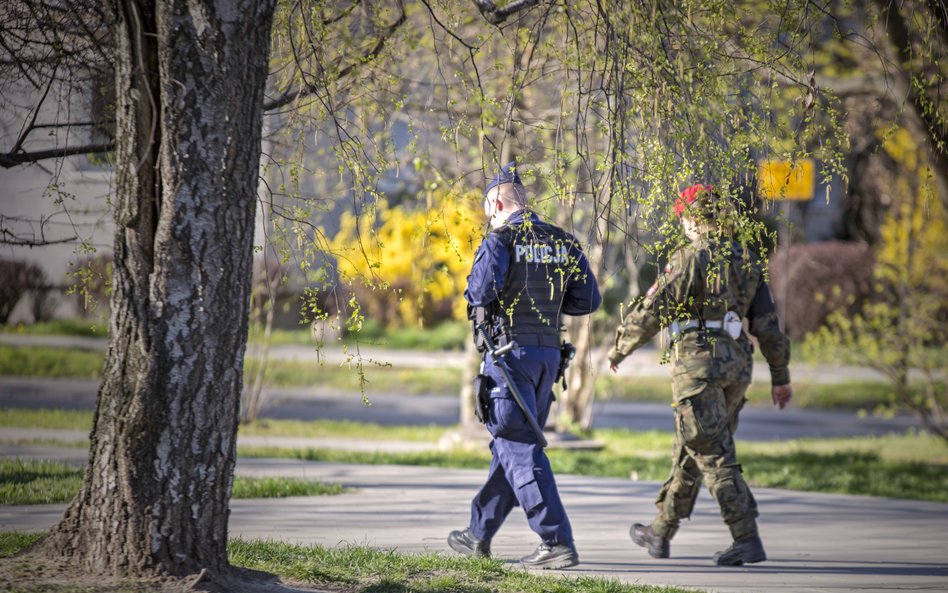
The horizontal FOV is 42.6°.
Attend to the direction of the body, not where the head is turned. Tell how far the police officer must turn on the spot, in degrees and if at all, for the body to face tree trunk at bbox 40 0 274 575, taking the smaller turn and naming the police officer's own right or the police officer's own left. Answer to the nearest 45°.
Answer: approximately 90° to the police officer's own left

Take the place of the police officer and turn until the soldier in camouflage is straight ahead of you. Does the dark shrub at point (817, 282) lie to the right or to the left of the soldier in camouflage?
left

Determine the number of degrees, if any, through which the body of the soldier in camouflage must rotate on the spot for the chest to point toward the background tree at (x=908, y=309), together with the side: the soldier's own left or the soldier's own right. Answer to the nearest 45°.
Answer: approximately 45° to the soldier's own right

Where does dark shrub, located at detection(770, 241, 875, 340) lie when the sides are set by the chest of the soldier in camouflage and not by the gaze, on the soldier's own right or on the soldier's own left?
on the soldier's own right

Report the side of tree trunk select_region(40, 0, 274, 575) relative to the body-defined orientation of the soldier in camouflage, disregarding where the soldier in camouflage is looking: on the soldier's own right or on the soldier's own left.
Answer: on the soldier's own left

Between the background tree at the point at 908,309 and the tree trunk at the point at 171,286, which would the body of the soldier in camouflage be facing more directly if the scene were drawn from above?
the background tree

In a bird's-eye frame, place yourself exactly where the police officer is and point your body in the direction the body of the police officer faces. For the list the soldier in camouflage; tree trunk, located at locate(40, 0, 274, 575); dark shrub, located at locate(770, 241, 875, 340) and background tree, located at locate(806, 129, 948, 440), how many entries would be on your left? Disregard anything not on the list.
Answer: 1

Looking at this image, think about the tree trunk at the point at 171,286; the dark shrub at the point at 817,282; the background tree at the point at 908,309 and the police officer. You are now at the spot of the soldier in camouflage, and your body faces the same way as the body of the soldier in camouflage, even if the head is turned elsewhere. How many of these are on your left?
2

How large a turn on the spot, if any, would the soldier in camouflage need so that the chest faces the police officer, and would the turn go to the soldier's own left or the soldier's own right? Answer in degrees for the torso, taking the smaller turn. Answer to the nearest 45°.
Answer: approximately 90° to the soldier's own left

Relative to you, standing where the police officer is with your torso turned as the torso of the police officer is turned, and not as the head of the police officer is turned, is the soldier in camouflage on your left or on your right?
on your right

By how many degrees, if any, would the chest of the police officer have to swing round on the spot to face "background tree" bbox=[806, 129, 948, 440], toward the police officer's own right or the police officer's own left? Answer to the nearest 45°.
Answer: approximately 90° to the police officer's own right

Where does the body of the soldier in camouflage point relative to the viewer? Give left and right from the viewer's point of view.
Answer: facing away from the viewer and to the left of the viewer

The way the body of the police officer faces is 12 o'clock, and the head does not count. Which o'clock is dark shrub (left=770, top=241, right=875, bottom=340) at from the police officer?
The dark shrub is roughly at 2 o'clock from the police officer.

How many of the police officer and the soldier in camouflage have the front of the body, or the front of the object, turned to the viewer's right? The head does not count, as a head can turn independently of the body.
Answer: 0
